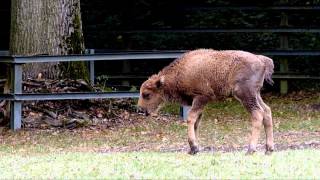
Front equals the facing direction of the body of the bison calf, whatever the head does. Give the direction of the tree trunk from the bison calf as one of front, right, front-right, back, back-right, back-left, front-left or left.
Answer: front-right

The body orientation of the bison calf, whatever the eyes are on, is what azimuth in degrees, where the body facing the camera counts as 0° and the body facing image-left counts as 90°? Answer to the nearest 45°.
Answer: approximately 90°
